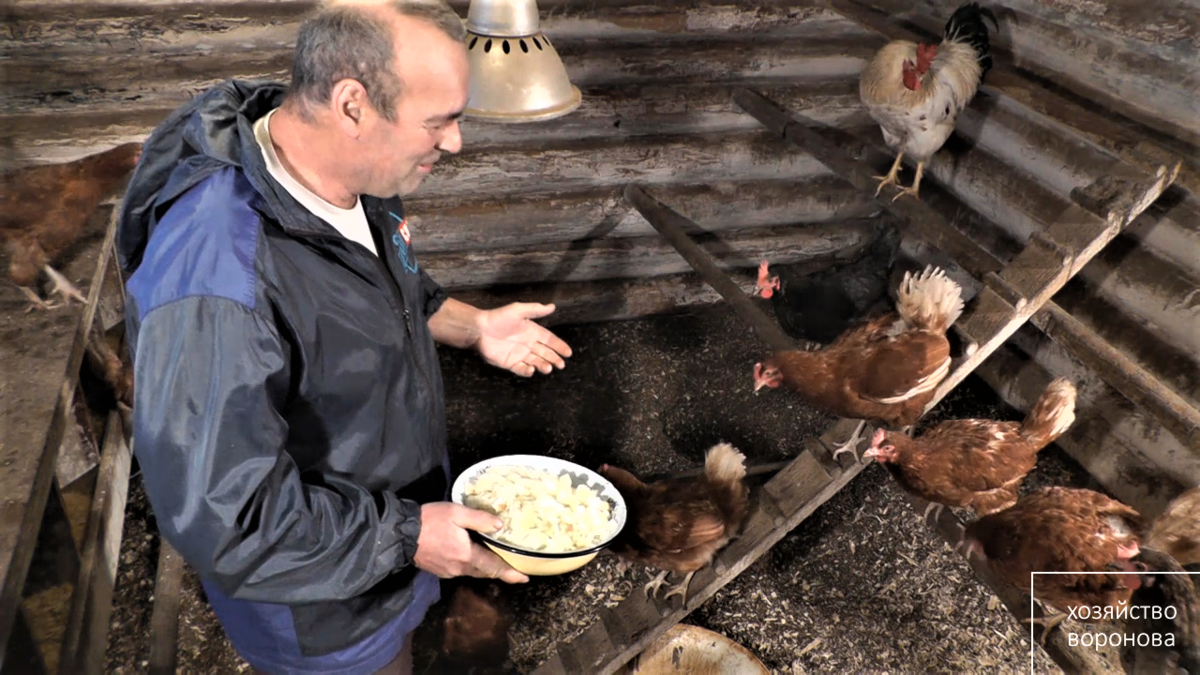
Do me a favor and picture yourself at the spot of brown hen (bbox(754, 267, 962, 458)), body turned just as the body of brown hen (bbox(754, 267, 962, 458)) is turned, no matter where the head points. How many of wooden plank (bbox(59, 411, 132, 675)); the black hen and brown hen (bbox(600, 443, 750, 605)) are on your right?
1

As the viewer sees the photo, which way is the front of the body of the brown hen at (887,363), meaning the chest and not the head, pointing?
to the viewer's left

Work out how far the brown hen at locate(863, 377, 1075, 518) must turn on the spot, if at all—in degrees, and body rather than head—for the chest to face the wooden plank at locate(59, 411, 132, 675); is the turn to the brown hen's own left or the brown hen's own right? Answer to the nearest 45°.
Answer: approximately 45° to the brown hen's own left

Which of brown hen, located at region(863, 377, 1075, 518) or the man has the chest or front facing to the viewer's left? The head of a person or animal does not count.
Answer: the brown hen

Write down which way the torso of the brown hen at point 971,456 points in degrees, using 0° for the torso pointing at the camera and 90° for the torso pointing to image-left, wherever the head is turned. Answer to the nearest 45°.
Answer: approximately 90°

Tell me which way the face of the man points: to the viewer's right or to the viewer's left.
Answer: to the viewer's right

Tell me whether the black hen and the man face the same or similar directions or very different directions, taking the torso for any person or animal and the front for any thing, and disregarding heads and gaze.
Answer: very different directions

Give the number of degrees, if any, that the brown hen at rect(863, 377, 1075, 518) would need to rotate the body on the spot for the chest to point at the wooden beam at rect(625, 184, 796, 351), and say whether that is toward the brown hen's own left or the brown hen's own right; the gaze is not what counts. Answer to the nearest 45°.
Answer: approximately 45° to the brown hen's own right

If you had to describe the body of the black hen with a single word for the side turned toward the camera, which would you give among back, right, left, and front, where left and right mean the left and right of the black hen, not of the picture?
left

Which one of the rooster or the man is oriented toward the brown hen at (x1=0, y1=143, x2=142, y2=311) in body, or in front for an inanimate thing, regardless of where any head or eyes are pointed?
the rooster

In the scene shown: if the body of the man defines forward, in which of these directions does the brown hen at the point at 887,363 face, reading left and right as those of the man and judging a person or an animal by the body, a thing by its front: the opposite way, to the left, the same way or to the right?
the opposite way
